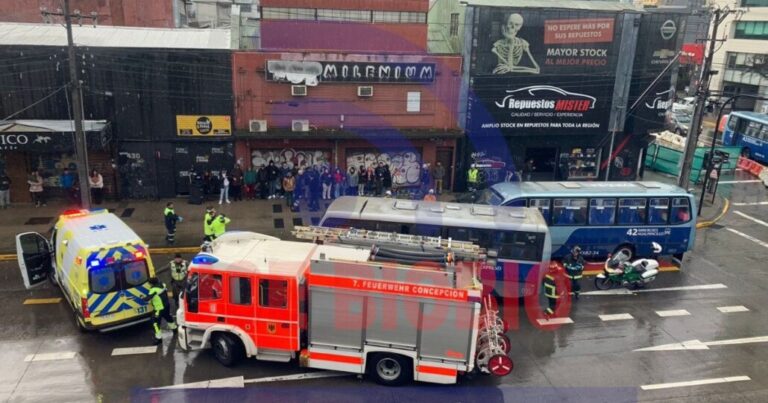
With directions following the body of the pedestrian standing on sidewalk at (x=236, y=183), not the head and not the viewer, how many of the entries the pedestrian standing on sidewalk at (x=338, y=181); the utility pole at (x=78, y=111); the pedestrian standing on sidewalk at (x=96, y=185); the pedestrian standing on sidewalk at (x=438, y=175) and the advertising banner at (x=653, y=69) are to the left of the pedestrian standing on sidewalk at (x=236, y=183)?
3

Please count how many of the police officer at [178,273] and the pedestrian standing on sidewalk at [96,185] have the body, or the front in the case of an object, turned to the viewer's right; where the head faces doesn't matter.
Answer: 0

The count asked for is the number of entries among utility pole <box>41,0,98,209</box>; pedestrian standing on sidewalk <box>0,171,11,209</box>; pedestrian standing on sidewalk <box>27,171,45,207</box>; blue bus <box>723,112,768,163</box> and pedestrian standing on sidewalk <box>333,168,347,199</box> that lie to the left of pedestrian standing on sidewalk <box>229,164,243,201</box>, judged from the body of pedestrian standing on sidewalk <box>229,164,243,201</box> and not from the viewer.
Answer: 2

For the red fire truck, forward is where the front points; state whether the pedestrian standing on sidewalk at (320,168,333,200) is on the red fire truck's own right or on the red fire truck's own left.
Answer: on the red fire truck's own right

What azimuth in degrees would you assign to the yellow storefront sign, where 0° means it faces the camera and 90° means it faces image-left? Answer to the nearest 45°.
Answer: approximately 0°

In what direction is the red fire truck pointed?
to the viewer's left

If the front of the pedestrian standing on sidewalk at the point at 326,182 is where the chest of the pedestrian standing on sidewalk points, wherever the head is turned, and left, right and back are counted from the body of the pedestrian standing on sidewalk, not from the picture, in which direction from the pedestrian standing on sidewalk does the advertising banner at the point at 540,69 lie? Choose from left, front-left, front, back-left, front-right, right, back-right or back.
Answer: left

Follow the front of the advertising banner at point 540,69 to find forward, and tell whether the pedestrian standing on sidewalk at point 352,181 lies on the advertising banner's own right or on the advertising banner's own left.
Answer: on the advertising banner's own right

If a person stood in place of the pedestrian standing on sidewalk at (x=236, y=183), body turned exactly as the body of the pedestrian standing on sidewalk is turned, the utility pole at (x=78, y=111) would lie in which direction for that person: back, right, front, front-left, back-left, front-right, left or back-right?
front-right

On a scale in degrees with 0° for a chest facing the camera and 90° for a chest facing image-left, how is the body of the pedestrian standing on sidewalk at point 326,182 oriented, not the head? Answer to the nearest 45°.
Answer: approximately 0°

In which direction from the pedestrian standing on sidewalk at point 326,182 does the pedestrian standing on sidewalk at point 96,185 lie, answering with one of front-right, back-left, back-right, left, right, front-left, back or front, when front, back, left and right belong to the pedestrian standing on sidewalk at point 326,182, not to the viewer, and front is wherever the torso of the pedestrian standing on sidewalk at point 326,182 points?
right

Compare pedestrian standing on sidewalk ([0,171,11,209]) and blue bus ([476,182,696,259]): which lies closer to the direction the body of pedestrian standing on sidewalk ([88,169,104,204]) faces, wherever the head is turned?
the blue bus

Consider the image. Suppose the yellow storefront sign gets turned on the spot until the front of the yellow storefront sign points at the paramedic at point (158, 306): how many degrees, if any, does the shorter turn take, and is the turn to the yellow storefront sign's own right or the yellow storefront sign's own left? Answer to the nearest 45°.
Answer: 0° — it already faces them
